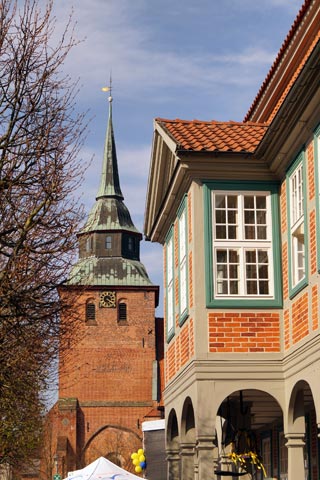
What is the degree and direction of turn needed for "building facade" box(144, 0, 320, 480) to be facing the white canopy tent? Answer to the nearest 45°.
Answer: approximately 90° to its right
